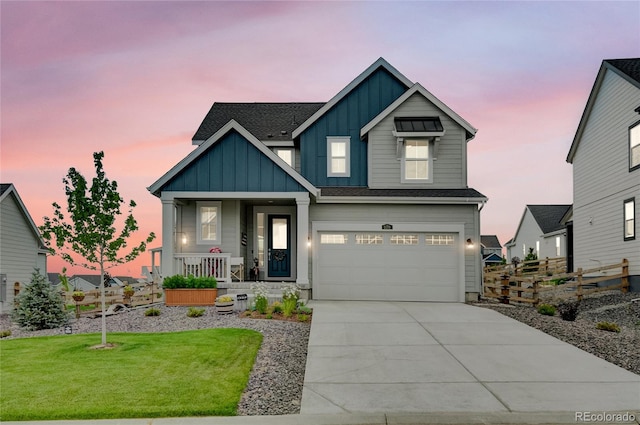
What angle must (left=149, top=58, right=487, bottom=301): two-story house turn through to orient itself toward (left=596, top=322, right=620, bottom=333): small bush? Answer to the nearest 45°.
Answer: approximately 45° to its left

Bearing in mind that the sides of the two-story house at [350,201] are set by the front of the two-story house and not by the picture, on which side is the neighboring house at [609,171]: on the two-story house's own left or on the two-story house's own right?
on the two-story house's own left

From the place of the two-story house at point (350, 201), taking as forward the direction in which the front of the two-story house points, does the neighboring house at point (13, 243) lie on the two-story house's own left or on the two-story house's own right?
on the two-story house's own right

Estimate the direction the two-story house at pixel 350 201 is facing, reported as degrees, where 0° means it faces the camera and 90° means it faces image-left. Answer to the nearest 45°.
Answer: approximately 0°

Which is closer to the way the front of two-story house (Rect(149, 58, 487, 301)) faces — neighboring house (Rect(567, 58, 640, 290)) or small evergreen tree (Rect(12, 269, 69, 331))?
the small evergreen tree
